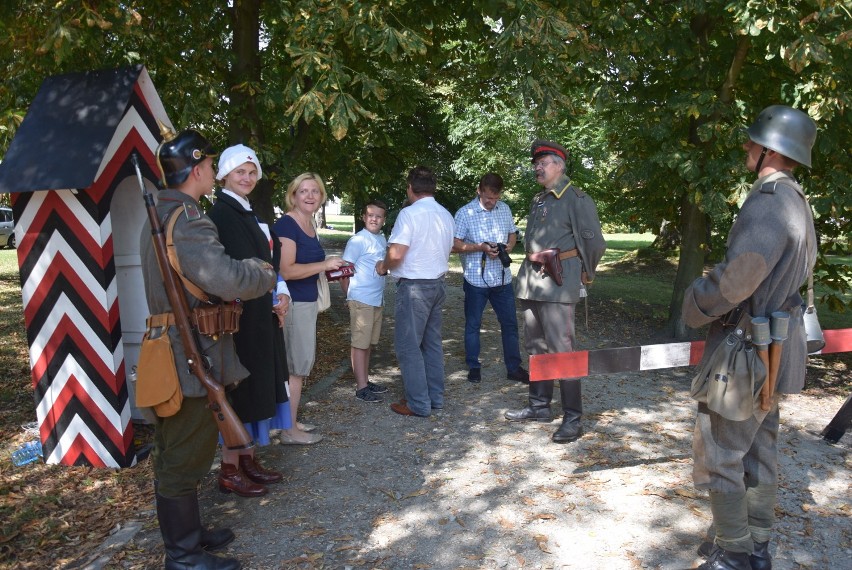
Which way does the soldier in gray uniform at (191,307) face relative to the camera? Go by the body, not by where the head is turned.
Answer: to the viewer's right

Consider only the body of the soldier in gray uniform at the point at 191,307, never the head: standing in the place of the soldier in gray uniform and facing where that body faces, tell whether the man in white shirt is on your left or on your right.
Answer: on your left

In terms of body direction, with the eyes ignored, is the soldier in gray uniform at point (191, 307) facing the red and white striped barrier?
yes

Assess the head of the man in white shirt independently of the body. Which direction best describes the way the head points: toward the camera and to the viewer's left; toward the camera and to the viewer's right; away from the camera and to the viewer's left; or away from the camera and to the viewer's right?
away from the camera and to the viewer's left

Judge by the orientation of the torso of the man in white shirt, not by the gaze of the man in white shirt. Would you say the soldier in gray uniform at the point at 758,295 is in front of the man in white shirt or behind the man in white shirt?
behind

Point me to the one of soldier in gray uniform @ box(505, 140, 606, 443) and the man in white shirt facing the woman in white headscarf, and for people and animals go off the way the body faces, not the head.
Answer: the soldier in gray uniform

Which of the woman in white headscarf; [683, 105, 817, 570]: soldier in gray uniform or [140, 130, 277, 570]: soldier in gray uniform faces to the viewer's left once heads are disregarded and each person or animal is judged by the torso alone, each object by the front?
[683, 105, 817, 570]: soldier in gray uniform

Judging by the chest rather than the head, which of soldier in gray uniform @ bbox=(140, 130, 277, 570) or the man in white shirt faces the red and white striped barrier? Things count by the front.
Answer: the soldier in gray uniform

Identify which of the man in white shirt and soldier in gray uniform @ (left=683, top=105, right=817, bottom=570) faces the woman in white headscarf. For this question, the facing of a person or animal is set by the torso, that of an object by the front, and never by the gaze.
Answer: the soldier in gray uniform

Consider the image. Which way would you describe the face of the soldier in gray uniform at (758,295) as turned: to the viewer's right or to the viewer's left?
to the viewer's left

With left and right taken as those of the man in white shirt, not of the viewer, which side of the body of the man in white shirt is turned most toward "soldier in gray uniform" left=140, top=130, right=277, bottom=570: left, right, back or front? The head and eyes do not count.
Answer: left

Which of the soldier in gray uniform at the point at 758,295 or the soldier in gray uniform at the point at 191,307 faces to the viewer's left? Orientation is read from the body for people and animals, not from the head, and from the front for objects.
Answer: the soldier in gray uniform at the point at 758,295

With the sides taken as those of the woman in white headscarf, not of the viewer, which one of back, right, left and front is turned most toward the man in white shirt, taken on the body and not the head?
left

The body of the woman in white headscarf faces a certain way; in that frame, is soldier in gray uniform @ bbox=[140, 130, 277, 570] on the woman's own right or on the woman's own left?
on the woman's own right

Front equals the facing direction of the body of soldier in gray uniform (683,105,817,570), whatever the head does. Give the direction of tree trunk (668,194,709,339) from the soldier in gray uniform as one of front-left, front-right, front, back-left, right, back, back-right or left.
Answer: right

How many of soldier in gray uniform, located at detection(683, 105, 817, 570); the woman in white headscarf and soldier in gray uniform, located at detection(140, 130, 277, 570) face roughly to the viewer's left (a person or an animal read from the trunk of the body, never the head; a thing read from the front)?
1

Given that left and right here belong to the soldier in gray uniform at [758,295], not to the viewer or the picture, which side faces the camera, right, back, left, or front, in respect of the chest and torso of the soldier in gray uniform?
left

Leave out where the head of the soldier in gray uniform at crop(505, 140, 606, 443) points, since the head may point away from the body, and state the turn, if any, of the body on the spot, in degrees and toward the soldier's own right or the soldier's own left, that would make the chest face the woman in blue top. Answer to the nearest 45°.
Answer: approximately 45° to the soldier's own right

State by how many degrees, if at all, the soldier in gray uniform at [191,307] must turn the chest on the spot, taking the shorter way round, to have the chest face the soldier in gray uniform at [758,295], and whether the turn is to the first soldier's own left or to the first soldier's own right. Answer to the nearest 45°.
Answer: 0° — they already face them
